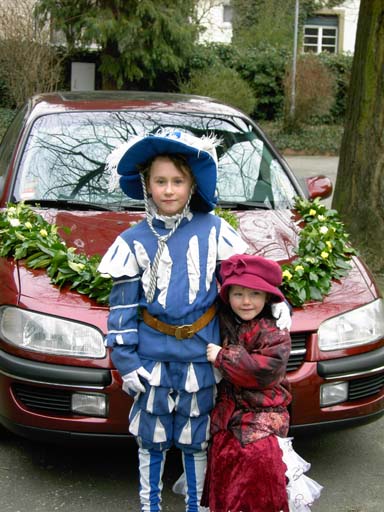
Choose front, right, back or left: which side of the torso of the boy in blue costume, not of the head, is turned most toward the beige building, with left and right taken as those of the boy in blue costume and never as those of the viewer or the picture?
back

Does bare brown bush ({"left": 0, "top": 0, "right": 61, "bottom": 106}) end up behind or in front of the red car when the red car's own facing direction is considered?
behind

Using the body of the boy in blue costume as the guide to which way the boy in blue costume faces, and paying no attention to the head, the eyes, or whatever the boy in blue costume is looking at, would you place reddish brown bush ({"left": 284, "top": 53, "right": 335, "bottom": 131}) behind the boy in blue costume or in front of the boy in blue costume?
behind

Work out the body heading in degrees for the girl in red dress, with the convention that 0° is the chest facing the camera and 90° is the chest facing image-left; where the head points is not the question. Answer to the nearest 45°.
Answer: approximately 45°

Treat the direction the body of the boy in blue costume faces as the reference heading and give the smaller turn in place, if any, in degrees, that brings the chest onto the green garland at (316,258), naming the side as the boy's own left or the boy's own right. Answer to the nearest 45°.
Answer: approximately 135° to the boy's own left

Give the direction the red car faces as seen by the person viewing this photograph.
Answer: facing the viewer

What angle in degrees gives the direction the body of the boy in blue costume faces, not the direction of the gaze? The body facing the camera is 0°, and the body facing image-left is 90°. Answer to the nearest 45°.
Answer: approximately 0°

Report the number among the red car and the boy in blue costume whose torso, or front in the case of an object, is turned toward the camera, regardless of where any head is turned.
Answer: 2

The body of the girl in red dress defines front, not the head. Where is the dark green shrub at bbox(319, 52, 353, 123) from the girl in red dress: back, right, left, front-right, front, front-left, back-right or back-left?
back-right

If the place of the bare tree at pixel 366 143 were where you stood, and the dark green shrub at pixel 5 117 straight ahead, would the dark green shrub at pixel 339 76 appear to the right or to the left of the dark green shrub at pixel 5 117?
right

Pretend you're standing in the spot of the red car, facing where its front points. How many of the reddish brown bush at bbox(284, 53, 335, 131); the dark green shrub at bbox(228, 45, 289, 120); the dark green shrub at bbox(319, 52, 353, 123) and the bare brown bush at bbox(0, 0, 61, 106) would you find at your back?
4

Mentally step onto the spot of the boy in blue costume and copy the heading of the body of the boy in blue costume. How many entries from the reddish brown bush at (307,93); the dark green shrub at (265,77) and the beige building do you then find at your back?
3

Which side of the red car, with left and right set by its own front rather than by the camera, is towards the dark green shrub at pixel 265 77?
back

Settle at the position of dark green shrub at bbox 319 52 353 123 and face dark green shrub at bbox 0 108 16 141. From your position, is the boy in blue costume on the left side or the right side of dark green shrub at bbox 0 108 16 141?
left
